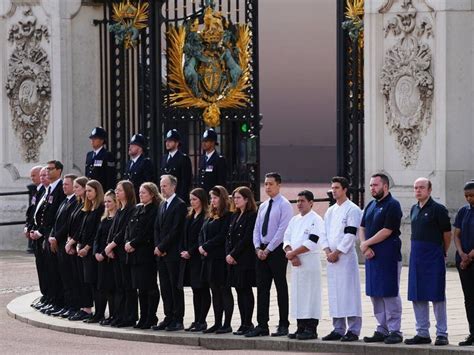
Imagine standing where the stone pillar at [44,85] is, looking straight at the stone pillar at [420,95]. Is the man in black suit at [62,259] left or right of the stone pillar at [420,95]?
right

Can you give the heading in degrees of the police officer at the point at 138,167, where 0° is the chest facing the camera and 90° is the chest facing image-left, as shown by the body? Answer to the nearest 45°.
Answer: approximately 45°

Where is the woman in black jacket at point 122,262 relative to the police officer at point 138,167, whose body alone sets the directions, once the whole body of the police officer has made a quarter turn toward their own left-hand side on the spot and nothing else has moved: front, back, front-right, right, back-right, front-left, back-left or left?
front-right

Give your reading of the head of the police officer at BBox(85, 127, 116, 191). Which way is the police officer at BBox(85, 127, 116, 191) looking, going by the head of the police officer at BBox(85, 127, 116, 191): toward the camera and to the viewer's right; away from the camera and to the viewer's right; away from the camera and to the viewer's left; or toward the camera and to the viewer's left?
toward the camera and to the viewer's left

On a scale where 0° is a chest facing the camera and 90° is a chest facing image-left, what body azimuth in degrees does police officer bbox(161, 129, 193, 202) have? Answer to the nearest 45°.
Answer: approximately 45°

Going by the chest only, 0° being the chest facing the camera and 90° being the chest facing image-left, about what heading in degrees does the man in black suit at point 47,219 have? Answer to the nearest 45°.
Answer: approximately 45°

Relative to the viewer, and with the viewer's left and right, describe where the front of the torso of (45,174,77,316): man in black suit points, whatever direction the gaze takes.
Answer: facing the viewer and to the left of the viewer
